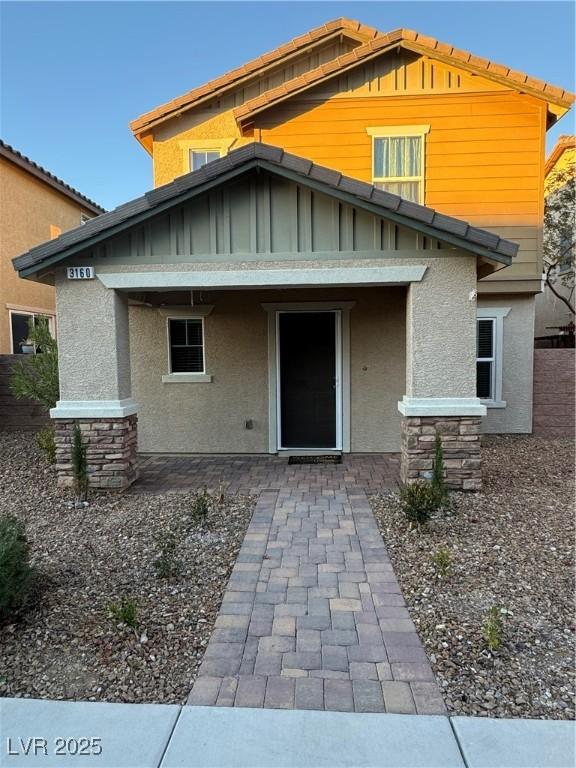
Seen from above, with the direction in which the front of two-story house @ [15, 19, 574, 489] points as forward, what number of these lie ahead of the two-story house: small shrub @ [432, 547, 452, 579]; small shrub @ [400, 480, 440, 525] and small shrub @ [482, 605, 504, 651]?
3

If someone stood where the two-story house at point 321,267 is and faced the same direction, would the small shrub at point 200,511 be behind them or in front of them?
in front

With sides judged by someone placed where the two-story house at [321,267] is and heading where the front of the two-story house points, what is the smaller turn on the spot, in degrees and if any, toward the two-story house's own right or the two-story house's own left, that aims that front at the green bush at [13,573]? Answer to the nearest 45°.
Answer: approximately 45° to the two-story house's own right

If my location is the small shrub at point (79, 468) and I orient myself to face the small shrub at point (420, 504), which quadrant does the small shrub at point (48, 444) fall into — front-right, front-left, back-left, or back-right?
back-left

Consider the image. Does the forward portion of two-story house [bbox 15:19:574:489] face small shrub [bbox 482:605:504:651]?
yes

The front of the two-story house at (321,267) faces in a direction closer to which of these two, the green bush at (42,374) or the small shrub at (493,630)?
the small shrub

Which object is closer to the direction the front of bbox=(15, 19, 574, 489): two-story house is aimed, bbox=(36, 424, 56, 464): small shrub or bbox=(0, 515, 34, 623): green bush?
the green bush

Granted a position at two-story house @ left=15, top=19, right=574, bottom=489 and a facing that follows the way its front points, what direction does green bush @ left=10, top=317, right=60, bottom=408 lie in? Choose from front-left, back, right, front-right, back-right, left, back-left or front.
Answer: right

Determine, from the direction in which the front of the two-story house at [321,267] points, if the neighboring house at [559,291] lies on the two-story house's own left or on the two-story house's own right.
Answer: on the two-story house's own left

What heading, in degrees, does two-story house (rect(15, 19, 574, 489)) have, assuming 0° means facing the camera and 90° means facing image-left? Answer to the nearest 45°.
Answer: approximately 0°

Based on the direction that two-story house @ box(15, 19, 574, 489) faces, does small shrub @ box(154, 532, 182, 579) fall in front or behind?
in front

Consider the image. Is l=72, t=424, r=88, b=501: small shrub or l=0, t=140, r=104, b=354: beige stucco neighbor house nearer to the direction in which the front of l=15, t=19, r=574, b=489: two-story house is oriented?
the small shrub
